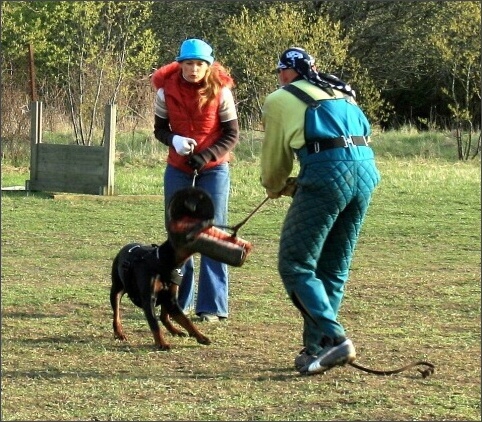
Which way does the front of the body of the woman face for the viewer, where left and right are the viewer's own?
facing the viewer

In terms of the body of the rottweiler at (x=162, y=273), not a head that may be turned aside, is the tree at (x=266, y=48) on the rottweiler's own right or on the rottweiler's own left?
on the rottweiler's own left

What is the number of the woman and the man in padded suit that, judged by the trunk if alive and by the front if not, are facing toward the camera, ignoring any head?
1

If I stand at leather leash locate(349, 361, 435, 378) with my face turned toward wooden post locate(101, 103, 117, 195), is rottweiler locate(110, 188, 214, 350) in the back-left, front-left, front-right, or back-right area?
front-left

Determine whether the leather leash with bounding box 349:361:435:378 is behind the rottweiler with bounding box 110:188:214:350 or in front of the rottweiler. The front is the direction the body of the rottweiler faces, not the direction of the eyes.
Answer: in front

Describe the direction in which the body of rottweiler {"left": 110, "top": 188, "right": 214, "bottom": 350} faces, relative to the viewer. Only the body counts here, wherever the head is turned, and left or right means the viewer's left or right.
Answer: facing the viewer and to the right of the viewer

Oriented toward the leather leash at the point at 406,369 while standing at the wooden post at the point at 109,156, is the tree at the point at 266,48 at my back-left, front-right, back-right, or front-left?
back-left

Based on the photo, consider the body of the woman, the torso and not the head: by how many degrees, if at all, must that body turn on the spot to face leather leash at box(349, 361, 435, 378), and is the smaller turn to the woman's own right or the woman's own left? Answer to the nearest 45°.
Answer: approximately 45° to the woman's own left

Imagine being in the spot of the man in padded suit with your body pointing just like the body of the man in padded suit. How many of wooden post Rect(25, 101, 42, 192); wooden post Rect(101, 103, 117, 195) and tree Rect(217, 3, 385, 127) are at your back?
0

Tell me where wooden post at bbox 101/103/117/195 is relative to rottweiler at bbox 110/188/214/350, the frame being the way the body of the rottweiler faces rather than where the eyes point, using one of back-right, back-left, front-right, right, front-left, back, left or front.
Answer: back-left

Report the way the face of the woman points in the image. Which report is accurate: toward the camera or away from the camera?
toward the camera

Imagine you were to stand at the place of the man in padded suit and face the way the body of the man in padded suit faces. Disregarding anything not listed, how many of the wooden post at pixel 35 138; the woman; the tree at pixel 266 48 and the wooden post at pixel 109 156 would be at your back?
0

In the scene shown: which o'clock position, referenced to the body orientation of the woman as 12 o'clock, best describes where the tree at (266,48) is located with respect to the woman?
The tree is roughly at 6 o'clock from the woman.

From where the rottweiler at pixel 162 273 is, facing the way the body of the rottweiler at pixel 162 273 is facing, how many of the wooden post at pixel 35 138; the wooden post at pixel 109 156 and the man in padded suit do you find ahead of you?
1

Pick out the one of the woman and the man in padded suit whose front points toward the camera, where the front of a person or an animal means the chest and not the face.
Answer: the woman

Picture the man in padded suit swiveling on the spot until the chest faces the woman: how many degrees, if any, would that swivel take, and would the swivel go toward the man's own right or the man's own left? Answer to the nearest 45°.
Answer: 0° — they already face them

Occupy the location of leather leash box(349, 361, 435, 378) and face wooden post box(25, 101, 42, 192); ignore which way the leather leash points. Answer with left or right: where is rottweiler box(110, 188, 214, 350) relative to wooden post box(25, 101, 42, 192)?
left

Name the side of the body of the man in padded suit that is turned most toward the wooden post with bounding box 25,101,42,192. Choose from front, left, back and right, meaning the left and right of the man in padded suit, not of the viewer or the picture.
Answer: front

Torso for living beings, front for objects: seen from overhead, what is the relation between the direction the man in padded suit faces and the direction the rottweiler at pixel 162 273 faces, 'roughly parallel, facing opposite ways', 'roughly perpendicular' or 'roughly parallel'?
roughly parallel, facing opposite ways
